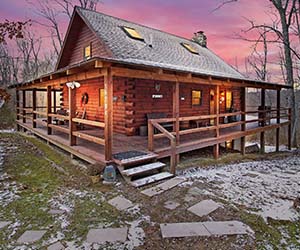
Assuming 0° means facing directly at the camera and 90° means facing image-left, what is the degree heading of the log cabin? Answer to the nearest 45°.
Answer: approximately 315°

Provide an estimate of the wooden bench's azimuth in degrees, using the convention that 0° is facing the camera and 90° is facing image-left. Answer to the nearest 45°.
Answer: approximately 315°
